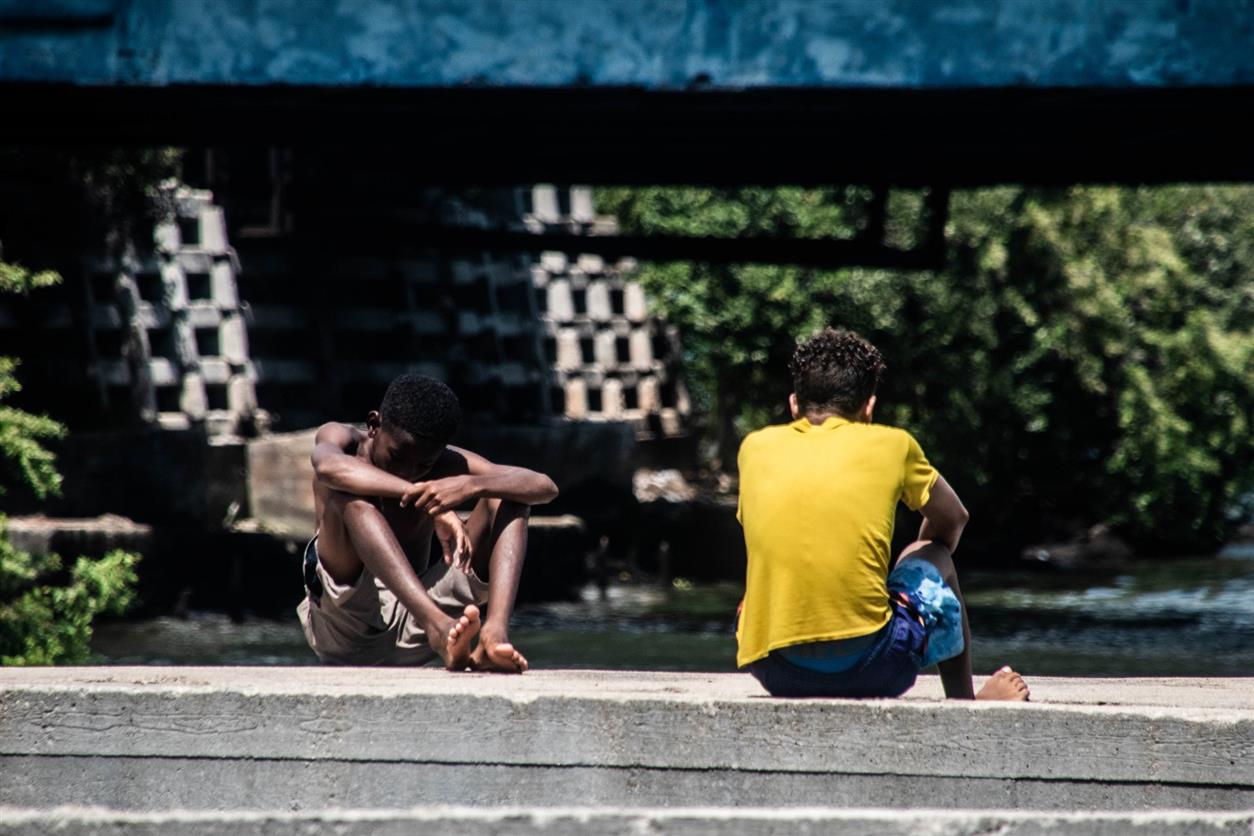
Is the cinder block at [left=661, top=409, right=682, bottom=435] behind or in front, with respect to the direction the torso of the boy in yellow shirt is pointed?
in front

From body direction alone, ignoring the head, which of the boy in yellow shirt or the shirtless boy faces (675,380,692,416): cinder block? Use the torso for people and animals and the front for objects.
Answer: the boy in yellow shirt

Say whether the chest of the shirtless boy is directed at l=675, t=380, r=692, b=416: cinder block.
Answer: no

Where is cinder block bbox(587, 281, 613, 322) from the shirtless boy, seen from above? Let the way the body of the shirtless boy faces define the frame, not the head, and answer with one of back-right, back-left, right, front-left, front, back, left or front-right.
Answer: back-left

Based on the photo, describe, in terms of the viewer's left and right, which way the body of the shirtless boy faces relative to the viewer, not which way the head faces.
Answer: facing the viewer and to the right of the viewer

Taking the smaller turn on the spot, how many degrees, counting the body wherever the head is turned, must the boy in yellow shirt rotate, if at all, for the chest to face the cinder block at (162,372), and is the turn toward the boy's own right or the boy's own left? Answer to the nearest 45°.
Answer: approximately 45° to the boy's own left

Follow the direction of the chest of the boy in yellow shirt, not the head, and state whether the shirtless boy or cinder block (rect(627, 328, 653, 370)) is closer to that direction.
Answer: the cinder block

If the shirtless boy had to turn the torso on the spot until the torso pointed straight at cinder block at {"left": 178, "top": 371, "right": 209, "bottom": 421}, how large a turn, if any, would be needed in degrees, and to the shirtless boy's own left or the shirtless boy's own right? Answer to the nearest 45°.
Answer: approximately 135° to the shirtless boy's own left

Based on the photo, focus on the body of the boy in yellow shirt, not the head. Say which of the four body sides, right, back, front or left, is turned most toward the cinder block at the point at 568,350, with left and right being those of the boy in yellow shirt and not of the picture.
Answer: front

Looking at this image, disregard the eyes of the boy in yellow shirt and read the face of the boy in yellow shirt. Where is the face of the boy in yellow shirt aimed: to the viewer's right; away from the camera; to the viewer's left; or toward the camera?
away from the camera

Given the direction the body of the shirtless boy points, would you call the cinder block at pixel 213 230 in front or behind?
behind

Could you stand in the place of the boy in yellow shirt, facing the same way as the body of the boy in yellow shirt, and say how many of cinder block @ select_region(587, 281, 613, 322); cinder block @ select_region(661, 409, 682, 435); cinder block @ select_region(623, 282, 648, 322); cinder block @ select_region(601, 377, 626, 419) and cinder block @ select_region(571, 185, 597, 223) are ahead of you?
5

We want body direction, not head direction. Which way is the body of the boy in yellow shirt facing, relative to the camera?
away from the camera

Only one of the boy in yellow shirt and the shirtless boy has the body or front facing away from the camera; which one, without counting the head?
the boy in yellow shirt

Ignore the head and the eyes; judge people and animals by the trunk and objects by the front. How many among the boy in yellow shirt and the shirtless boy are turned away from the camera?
1
